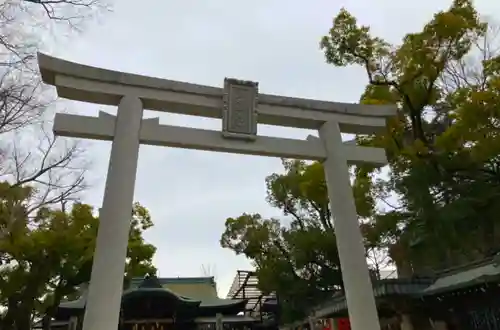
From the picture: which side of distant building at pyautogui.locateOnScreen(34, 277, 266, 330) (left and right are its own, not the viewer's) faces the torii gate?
front

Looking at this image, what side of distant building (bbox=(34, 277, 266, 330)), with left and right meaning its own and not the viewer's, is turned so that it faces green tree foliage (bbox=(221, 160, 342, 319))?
left

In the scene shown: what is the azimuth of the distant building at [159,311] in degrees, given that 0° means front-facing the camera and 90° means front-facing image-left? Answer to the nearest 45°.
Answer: approximately 0°

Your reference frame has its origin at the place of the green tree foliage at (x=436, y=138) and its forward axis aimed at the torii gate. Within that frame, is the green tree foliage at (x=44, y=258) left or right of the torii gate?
right

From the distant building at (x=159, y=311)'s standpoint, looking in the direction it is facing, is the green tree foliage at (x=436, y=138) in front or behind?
in front
